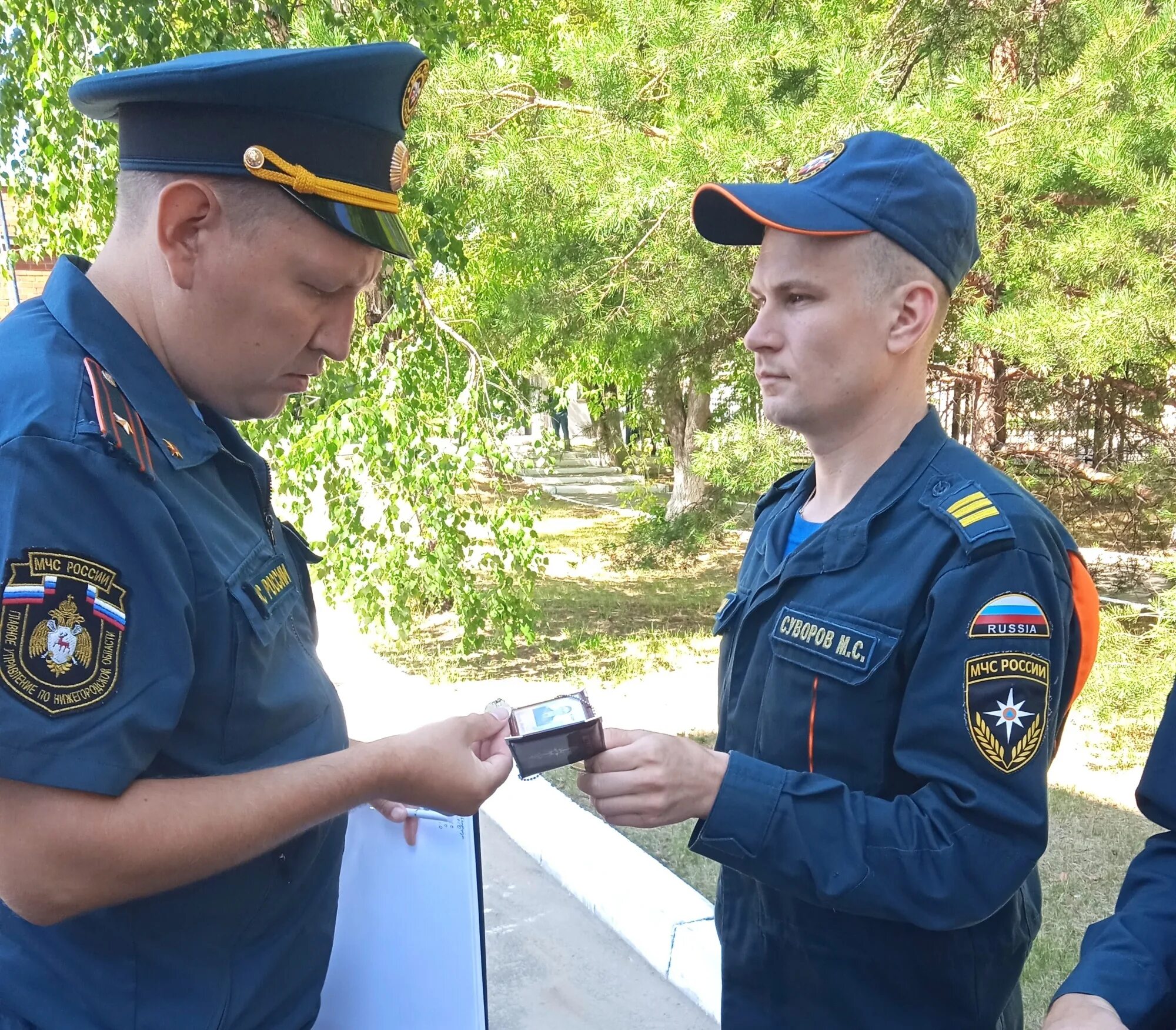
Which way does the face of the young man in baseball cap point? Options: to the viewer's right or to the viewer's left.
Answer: to the viewer's left

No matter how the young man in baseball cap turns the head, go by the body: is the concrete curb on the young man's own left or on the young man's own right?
on the young man's own right

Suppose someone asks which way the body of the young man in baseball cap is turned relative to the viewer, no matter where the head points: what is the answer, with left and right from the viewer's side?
facing the viewer and to the left of the viewer
